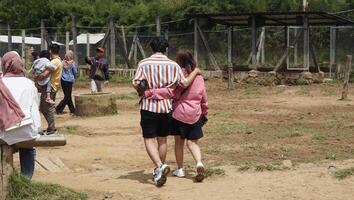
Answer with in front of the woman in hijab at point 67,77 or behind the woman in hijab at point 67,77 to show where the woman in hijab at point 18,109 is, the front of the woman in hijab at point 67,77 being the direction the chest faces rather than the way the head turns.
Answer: in front

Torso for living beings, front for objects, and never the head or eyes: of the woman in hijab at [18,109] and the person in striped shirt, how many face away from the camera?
2

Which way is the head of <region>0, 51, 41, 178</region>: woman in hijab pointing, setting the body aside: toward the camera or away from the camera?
away from the camera

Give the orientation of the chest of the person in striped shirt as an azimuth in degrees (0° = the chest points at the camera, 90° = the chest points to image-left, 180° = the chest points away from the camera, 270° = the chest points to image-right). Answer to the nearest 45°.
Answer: approximately 180°

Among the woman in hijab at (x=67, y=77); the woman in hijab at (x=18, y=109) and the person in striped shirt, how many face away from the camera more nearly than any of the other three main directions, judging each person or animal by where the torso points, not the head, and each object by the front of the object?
2

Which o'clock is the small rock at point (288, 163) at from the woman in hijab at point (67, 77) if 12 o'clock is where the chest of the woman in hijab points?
The small rock is roughly at 10 o'clock from the woman in hijab.

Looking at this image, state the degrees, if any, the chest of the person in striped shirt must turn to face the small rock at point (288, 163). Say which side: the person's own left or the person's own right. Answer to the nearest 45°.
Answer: approximately 45° to the person's own right

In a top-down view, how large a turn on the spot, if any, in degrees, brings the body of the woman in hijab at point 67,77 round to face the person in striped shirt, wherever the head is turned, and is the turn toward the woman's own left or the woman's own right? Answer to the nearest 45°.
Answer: approximately 45° to the woman's own left

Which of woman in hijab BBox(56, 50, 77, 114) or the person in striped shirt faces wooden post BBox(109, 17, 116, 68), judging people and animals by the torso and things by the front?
the person in striped shirt

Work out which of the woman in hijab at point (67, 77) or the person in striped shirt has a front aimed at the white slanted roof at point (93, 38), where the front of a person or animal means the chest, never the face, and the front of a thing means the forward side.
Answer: the person in striped shirt

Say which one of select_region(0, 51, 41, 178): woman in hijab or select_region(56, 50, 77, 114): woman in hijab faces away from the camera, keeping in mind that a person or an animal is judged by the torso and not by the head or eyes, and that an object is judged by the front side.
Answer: select_region(0, 51, 41, 178): woman in hijab
